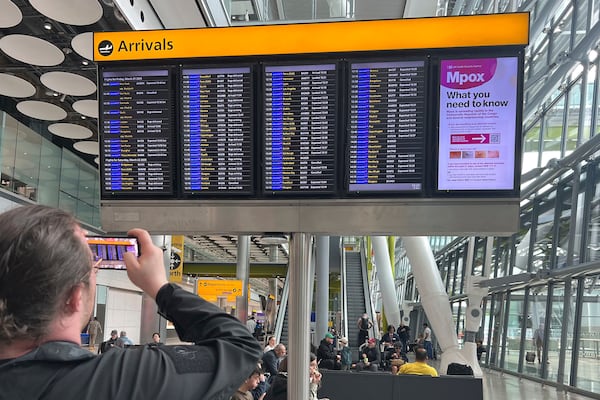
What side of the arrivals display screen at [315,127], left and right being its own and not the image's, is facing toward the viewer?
front

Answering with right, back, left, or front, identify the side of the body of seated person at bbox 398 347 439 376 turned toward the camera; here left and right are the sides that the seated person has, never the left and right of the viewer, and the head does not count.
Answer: back

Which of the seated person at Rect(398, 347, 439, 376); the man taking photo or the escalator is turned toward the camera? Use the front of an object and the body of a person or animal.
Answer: the escalator

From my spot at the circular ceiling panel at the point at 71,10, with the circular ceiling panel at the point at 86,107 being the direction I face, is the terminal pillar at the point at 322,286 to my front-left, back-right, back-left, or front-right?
front-right

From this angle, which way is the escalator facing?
toward the camera
